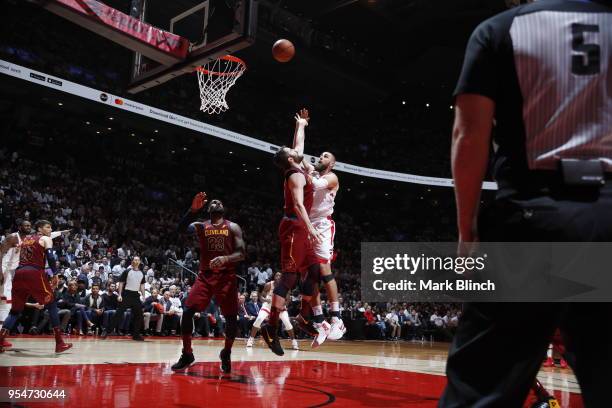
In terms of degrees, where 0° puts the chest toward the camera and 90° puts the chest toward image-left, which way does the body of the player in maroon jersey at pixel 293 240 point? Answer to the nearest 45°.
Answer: approximately 270°

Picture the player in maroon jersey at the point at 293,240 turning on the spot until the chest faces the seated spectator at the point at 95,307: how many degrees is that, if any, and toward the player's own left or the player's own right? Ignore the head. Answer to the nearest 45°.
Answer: approximately 135° to the player's own left

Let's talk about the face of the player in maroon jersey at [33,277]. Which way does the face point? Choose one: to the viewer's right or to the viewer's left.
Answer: to the viewer's right

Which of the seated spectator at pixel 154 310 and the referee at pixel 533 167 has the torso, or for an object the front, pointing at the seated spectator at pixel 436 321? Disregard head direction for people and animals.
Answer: the referee

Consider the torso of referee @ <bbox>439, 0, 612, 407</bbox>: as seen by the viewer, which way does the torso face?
away from the camera

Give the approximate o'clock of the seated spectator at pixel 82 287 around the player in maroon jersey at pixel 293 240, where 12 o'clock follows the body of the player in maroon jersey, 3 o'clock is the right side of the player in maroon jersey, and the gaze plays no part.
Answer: The seated spectator is roughly at 8 o'clock from the player in maroon jersey.

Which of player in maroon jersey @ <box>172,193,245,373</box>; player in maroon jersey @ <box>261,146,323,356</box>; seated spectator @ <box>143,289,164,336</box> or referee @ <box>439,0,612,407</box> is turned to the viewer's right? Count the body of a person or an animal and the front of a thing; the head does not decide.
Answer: player in maroon jersey @ <box>261,146,323,356</box>

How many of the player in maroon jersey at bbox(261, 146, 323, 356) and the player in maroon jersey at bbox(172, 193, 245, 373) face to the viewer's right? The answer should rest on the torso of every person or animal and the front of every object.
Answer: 1

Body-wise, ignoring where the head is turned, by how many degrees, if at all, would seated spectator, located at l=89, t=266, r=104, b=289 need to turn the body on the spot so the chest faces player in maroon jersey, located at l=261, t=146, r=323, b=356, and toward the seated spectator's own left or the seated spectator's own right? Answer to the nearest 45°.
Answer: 0° — they already face them

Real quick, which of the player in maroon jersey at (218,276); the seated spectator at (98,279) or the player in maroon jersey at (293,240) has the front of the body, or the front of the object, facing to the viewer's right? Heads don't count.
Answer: the player in maroon jersey at (293,240)

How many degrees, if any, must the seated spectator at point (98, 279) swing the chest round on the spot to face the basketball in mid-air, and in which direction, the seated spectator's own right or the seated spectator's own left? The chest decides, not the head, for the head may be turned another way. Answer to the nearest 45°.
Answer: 0° — they already face it

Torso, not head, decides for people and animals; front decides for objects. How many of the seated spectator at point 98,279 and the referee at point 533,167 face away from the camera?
1

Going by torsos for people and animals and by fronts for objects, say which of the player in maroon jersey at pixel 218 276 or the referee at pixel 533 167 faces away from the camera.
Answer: the referee
